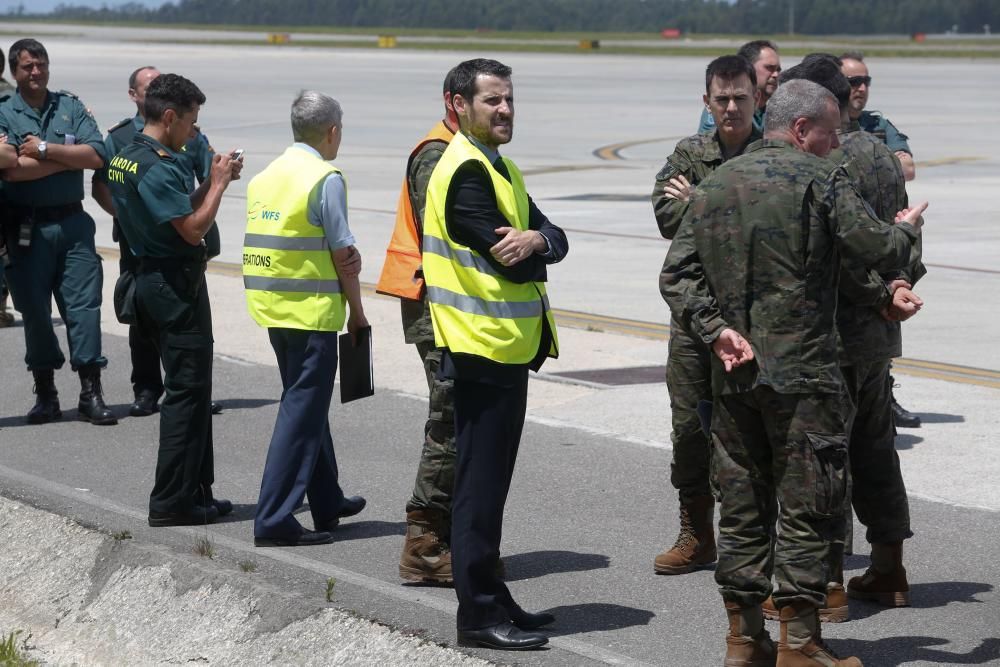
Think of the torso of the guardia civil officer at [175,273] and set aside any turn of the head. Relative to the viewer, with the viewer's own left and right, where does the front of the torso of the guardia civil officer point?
facing away from the viewer and to the right of the viewer

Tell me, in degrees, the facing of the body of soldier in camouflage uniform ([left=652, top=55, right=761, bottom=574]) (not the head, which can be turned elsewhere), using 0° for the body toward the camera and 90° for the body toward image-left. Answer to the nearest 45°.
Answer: approximately 0°

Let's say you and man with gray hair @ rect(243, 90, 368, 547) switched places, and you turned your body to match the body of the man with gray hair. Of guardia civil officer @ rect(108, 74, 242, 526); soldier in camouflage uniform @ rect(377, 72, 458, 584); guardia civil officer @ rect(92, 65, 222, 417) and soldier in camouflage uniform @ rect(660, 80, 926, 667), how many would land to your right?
2

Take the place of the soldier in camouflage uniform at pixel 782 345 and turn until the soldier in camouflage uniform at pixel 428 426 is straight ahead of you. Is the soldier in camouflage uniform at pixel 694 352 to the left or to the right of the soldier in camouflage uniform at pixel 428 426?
right

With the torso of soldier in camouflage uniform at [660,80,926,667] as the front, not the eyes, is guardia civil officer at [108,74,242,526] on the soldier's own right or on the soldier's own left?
on the soldier's own left

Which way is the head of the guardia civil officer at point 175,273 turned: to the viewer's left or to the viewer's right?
to the viewer's right
